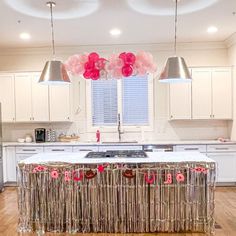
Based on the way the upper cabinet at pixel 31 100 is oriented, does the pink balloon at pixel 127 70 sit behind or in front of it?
in front

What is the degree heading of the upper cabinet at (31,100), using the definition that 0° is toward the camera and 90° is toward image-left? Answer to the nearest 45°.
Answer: approximately 0°

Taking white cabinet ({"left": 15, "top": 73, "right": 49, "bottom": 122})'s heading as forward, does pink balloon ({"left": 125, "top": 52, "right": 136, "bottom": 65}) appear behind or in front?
in front

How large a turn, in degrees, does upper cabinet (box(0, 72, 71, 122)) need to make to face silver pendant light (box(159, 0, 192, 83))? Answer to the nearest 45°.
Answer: approximately 45° to its left

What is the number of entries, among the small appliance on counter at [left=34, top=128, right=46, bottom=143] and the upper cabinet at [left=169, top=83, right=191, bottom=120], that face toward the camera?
2

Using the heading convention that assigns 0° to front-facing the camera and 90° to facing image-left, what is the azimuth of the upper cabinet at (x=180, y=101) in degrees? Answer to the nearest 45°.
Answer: approximately 0°
